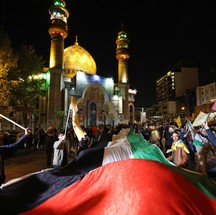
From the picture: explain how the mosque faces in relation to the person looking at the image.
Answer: facing the viewer and to the right of the viewer

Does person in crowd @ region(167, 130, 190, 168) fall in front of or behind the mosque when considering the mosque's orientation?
in front

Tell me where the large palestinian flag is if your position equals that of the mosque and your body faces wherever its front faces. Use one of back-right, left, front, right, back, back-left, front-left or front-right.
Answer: front-right

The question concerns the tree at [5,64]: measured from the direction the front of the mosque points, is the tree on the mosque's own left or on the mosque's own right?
on the mosque's own right

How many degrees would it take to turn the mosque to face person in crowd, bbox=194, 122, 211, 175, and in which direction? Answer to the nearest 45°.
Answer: approximately 45° to its right

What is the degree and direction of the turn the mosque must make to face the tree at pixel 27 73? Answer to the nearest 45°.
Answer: approximately 45° to its right
